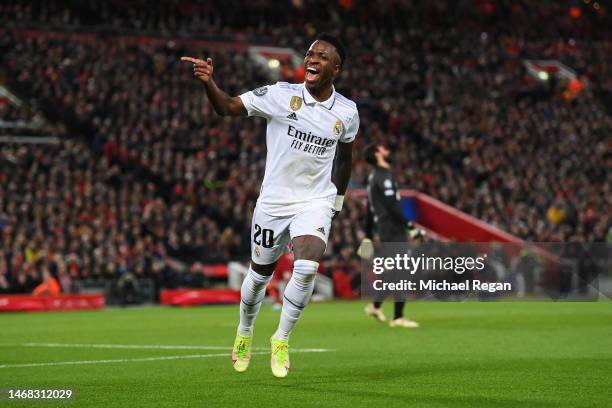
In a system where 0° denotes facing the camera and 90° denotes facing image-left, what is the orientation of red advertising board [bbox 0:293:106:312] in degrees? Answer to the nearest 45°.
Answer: approximately 0°
